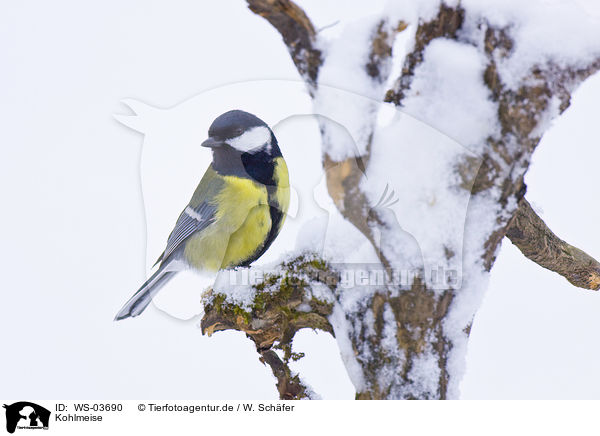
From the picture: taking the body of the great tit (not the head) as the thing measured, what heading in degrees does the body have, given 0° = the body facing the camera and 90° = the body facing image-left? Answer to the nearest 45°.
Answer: approximately 315°
